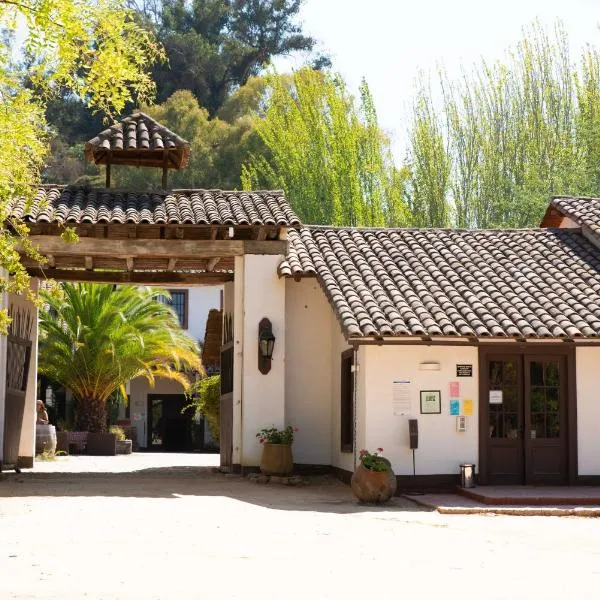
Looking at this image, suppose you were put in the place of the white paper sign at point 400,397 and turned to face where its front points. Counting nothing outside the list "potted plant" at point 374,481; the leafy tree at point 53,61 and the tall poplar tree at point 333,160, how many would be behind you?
1

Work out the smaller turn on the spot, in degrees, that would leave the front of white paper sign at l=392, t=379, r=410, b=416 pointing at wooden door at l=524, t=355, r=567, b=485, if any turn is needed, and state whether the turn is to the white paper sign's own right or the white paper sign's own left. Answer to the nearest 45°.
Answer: approximately 90° to the white paper sign's own left

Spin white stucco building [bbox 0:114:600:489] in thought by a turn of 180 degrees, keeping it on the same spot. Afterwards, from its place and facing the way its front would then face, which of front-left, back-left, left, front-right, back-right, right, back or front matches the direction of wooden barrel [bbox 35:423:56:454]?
front-left

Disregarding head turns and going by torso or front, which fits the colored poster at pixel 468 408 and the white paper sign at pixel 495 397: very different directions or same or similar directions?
same or similar directions

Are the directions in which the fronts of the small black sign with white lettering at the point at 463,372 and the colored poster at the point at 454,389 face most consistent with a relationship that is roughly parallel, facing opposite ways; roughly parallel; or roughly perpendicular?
roughly parallel

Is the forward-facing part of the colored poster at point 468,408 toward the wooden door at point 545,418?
no

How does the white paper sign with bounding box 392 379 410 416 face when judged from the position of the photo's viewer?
facing the viewer

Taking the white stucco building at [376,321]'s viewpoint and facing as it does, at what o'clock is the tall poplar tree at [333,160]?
The tall poplar tree is roughly at 6 o'clock from the white stucco building.

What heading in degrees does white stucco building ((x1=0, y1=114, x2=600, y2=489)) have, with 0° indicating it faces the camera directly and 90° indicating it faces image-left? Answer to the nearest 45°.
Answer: approximately 0°

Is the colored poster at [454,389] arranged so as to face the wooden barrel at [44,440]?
no

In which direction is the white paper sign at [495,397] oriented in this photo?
toward the camera

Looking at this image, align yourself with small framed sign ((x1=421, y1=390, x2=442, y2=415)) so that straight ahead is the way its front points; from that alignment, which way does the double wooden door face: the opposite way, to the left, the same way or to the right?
the same way

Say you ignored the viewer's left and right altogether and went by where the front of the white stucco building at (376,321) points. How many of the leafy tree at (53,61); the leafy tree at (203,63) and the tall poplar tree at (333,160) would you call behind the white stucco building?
2

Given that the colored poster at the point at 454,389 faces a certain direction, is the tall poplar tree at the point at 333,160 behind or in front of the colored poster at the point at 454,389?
behind

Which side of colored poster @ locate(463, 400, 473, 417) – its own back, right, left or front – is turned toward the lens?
front
